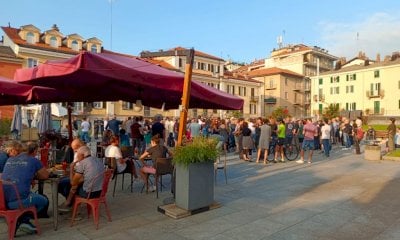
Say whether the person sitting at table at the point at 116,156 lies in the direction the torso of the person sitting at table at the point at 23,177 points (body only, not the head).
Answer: yes

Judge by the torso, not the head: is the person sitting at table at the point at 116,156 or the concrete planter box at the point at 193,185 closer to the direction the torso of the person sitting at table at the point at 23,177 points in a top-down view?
the person sitting at table

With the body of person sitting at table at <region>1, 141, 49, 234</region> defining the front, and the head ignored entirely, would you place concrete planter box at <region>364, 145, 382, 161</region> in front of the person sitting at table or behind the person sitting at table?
in front

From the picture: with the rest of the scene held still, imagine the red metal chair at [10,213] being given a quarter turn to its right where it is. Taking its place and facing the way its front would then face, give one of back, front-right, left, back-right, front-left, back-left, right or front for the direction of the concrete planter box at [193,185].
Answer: front-left

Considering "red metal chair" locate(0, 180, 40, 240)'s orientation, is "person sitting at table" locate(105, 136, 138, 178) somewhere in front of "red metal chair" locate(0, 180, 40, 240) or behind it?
in front

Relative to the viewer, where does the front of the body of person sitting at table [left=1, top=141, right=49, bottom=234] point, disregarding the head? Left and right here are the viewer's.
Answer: facing away from the viewer and to the right of the viewer

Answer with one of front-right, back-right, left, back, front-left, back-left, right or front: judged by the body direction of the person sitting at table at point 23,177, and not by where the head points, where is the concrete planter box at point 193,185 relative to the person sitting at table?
front-right

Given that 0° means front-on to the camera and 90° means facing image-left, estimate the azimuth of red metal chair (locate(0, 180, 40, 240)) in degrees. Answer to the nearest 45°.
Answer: approximately 225°
